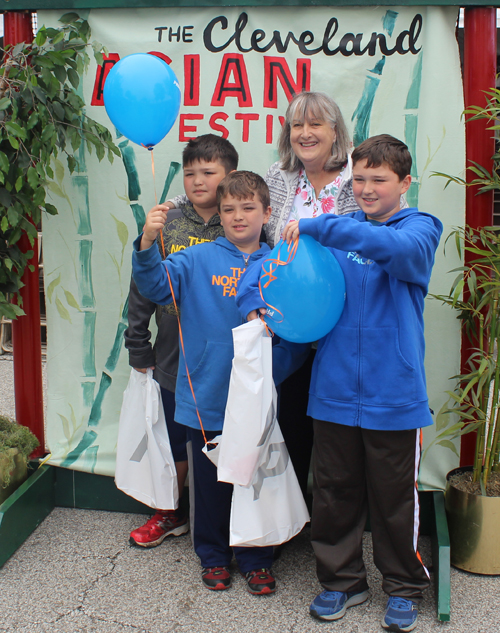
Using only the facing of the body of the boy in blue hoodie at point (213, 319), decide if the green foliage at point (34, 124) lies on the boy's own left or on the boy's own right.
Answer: on the boy's own right

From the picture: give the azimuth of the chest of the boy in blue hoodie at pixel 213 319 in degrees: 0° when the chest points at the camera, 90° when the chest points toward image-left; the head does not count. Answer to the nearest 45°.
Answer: approximately 0°

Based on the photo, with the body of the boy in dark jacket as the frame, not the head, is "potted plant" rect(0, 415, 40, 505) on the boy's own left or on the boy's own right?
on the boy's own right

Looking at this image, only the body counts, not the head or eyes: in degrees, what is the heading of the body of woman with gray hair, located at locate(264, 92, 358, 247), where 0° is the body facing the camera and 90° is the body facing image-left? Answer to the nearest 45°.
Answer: approximately 0°
